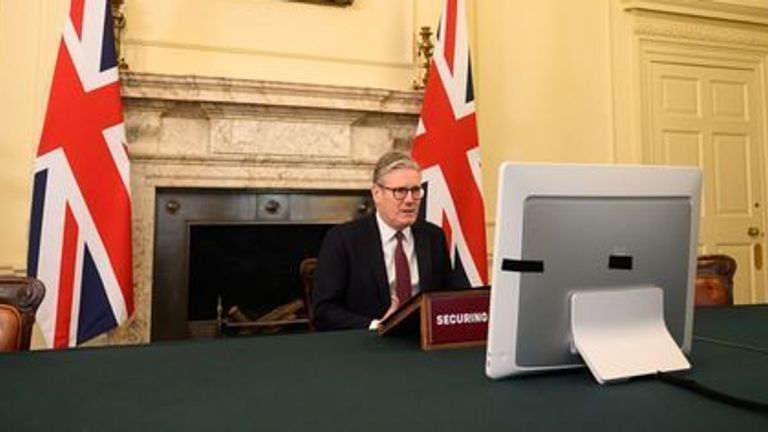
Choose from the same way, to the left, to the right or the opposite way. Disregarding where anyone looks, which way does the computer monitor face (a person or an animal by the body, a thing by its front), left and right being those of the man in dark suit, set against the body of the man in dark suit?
the opposite way

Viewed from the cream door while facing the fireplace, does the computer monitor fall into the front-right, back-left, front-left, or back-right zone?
front-left

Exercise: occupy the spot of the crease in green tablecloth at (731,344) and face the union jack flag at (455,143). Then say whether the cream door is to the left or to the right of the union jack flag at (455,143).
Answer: right

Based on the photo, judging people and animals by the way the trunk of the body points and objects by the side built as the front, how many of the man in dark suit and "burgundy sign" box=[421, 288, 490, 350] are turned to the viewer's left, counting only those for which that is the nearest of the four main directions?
0

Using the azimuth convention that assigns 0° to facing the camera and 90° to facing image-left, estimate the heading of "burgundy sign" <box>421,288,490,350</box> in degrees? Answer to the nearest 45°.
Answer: approximately 315°

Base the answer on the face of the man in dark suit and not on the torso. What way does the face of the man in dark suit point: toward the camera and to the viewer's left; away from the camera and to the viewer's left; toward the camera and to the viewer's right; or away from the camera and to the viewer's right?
toward the camera and to the viewer's right

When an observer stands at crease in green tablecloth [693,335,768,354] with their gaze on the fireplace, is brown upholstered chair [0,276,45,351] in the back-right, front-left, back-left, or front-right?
front-left

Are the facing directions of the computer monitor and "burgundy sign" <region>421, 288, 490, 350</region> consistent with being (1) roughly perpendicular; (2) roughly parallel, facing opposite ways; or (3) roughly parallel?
roughly parallel, facing opposite ways

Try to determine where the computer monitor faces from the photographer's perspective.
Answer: facing away from the viewer and to the left of the viewer

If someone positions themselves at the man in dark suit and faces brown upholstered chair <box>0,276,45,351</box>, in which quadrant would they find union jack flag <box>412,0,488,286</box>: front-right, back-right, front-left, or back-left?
back-right

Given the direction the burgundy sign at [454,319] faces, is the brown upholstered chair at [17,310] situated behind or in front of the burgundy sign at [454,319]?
behind

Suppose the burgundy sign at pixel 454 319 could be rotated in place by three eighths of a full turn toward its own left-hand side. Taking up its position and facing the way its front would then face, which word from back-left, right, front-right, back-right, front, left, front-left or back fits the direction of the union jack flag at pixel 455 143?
front

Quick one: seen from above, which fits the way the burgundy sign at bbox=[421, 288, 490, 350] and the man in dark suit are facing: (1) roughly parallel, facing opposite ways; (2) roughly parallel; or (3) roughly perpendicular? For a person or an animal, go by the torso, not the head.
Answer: roughly parallel

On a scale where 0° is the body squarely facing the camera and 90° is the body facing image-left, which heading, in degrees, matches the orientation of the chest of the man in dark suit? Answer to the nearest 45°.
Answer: approximately 315°

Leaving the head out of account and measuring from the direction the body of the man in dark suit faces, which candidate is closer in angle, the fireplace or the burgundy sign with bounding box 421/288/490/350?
the burgundy sign
